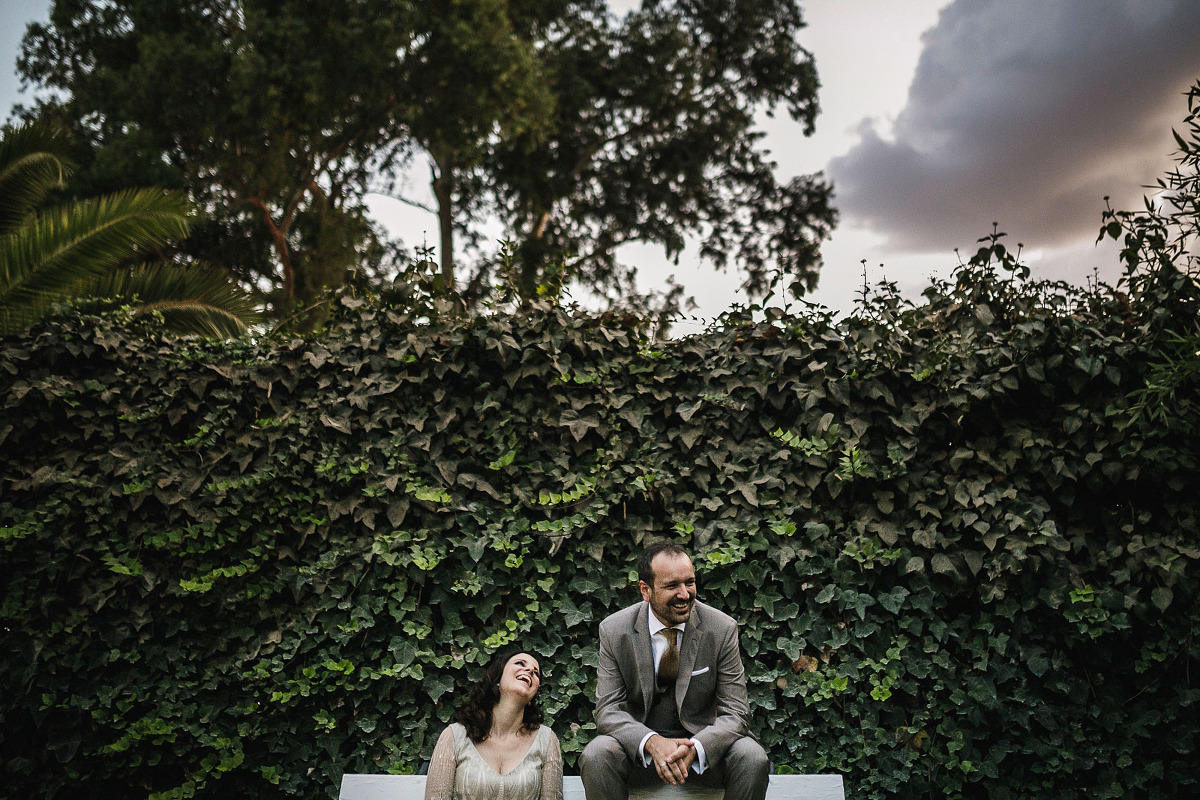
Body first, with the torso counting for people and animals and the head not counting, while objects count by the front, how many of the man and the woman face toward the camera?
2

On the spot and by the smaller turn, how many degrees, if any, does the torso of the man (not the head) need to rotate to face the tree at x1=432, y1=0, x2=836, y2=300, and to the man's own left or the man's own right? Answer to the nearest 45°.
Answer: approximately 180°

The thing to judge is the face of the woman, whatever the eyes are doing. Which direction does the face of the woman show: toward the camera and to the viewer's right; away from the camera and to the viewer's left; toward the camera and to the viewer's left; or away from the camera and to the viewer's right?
toward the camera and to the viewer's right

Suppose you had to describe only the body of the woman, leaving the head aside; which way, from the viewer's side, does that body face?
toward the camera

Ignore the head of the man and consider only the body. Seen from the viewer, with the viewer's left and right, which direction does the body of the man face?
facing the viewer
